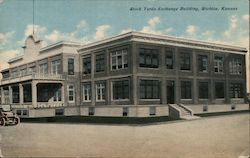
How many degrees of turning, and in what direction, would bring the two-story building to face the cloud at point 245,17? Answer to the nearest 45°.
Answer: approximately 135° to its left

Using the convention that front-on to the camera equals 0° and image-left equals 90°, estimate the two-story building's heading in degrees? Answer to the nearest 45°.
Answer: approximately 45°

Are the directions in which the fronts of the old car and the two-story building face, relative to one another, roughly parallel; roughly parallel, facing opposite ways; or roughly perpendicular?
roughly perpendicular

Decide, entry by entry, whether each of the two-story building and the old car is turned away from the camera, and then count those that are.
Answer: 0
